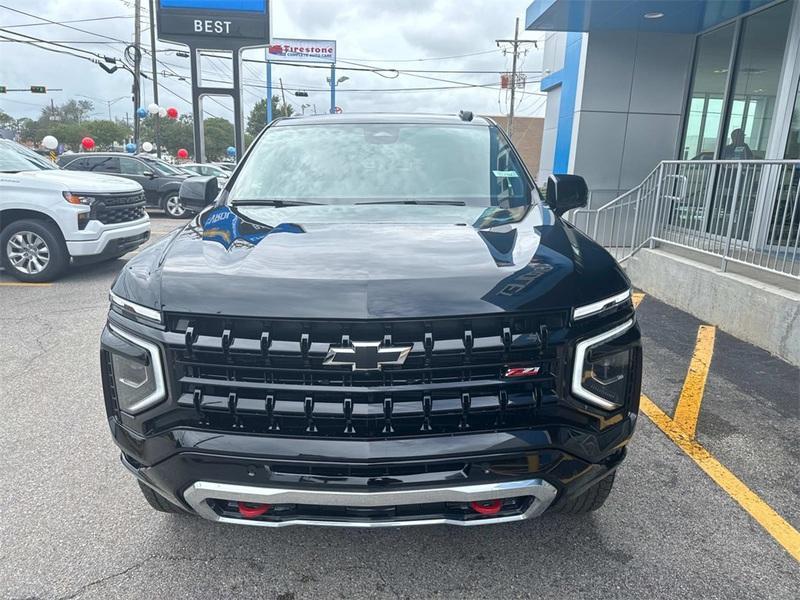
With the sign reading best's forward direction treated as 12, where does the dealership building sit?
The dealership building is roughly at 10 o'clock from the sign reading best.

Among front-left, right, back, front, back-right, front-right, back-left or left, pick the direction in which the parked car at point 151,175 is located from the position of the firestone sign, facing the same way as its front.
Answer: front

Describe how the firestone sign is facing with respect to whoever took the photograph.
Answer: facing the viewer

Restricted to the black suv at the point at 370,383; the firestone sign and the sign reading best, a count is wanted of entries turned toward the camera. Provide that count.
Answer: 3

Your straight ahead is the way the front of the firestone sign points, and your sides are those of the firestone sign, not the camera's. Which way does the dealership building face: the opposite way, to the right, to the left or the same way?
to the right

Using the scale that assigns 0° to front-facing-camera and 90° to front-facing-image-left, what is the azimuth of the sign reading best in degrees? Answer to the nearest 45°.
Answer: approximately 0°

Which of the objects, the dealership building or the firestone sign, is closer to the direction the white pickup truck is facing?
the dealership building

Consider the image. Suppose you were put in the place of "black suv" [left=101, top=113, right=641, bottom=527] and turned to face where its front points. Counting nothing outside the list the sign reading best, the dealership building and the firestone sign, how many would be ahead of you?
0

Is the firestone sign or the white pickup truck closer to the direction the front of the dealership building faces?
the white pickup truck

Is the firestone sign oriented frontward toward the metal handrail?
yes

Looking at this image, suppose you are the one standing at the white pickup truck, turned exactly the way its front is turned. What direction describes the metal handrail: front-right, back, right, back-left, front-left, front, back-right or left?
front

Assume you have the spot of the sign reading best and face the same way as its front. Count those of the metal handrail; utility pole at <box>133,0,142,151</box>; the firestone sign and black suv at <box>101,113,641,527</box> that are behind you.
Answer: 2

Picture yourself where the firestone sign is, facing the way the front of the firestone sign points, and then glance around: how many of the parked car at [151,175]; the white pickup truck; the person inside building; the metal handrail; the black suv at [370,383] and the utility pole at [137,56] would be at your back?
0

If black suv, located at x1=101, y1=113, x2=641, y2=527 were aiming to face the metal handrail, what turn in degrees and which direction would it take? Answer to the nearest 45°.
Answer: approximately 135° to its left

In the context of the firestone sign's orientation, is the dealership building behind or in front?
in front

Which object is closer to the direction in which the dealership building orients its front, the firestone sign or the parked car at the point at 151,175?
the parked car
